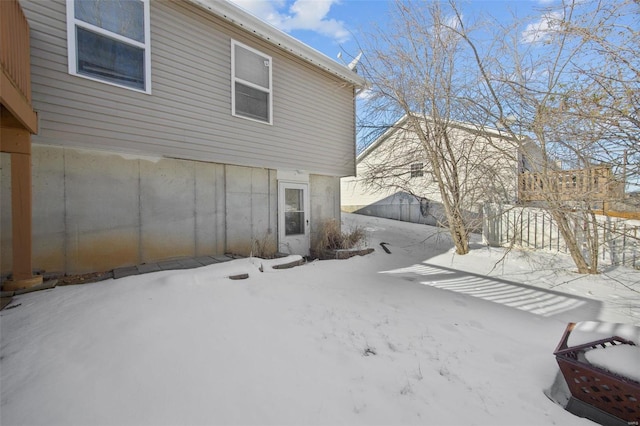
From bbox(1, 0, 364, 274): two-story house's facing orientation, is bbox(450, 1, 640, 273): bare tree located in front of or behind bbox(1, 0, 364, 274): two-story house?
behind

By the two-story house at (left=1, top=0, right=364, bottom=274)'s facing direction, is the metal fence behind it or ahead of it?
behind
